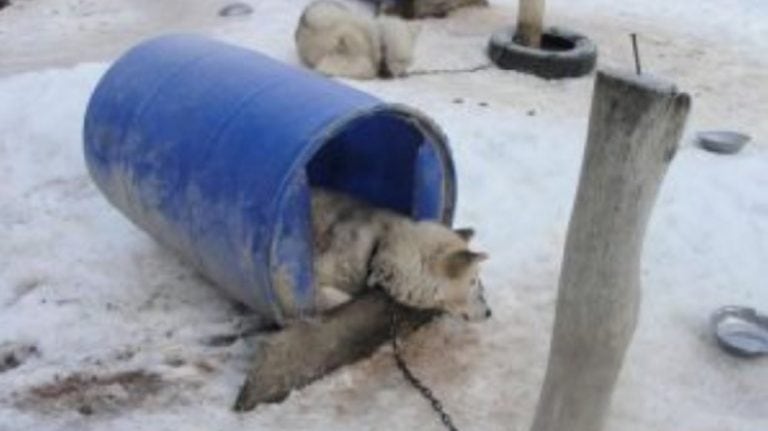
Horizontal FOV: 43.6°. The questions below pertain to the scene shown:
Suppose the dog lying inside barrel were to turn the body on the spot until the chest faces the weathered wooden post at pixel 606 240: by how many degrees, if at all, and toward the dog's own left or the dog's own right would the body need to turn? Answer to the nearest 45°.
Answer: approximately 45° to the dog's own right

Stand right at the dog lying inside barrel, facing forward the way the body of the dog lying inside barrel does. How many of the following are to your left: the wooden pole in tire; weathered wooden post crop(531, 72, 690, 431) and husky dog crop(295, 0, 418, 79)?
2

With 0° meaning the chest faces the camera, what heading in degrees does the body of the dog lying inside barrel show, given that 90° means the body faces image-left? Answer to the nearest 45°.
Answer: approximately 270°

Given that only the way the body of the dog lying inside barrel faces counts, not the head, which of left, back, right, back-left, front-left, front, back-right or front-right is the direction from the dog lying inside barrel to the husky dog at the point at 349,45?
left

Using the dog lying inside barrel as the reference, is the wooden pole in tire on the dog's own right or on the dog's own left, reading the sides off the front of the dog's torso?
on the dog's own left

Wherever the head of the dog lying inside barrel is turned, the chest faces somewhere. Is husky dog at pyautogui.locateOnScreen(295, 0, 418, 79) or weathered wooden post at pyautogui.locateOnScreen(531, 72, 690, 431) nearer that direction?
the weathered wooden post

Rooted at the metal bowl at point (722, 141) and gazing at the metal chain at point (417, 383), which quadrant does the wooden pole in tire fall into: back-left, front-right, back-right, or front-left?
back-right

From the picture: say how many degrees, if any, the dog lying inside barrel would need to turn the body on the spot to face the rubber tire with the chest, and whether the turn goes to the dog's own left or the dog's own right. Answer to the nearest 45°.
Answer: approximately 90° to the dog's own left

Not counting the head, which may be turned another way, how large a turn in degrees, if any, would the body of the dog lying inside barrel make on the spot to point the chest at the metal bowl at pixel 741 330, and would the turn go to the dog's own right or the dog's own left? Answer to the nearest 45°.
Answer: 0° — it already faces it
